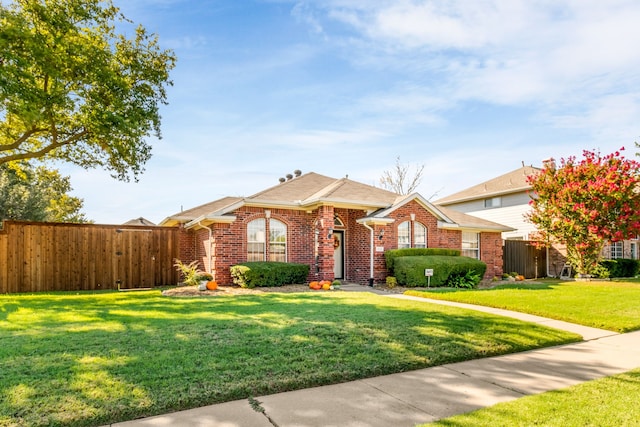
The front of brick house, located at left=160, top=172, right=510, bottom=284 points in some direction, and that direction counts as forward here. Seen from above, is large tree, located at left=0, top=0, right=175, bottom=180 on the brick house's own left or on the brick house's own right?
on the brick house's own right

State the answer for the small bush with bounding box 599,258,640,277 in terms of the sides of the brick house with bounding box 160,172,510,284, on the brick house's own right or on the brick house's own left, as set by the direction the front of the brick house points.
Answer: on the brick house's own left

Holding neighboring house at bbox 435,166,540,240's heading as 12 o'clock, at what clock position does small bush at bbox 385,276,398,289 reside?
The small bush is roughly at 2 o'clock from the neighboring house.

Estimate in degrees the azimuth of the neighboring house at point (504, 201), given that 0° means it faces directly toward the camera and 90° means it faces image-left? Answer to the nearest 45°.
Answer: approximately 315°

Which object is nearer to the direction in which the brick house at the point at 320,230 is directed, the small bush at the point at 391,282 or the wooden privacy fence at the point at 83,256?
the small bush

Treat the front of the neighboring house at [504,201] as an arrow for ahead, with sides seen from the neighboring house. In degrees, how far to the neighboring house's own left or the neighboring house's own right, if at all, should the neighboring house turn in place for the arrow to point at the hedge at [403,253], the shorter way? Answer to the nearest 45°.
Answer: approximately 45° to the neighboring house's own right
